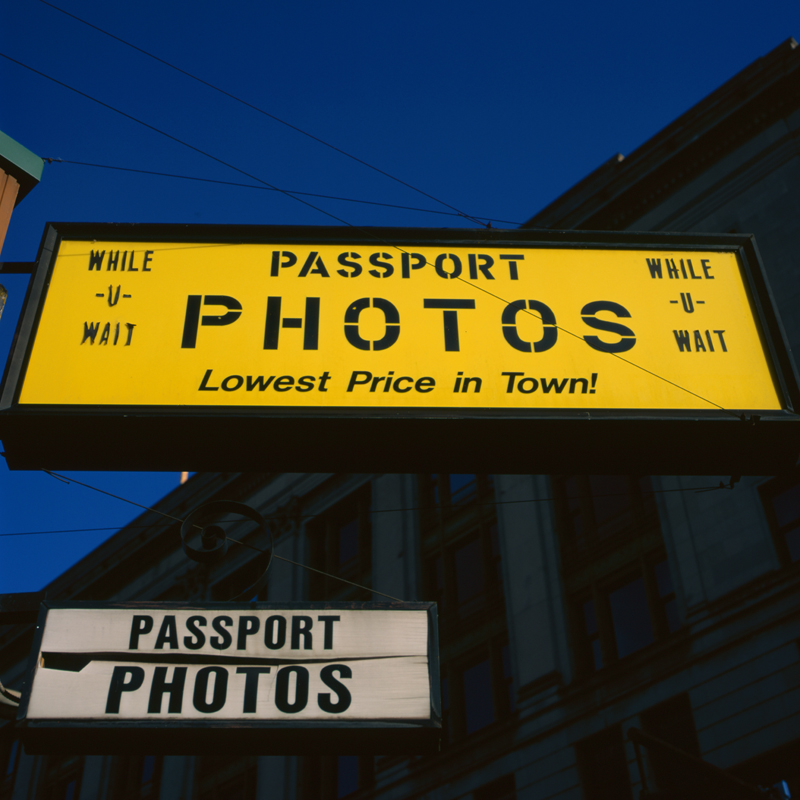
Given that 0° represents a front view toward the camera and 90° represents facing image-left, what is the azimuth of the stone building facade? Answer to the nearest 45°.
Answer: approximately 45°

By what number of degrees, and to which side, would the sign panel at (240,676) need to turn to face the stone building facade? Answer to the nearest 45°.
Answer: approximately 135° to its left

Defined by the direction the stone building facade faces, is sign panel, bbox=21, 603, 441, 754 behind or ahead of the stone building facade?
ahead

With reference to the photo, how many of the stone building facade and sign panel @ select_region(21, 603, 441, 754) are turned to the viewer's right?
0

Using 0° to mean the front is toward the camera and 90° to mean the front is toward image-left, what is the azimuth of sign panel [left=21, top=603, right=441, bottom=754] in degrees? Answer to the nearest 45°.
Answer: approximately 0°
